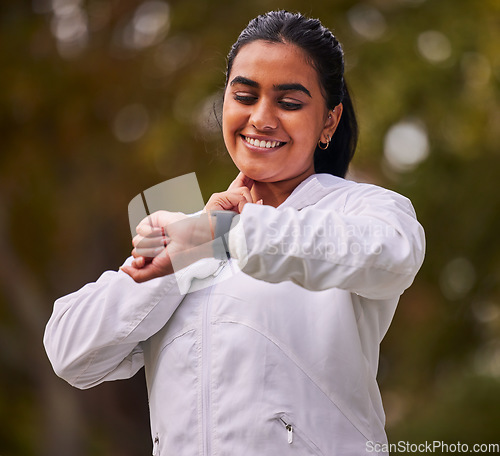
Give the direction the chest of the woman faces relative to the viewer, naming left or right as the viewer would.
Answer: facing the viewer and to the left of the viewer

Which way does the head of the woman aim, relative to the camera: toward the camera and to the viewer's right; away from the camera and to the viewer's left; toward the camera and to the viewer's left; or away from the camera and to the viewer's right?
toward the camera and to the viewer's left
